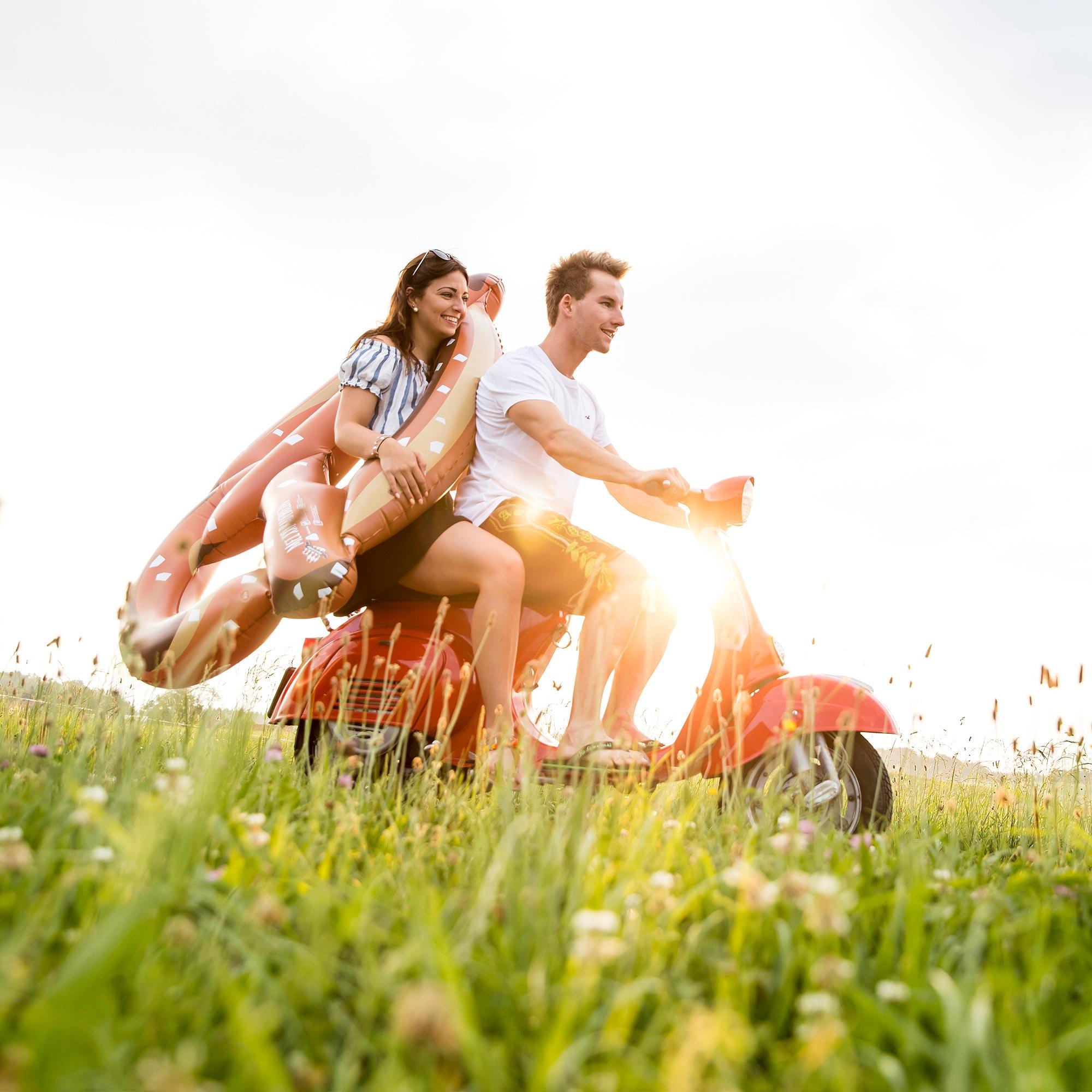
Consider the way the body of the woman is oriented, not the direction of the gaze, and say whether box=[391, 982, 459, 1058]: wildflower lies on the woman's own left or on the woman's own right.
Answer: on the woman's own right

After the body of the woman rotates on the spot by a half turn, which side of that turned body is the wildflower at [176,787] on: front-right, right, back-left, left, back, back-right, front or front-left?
left

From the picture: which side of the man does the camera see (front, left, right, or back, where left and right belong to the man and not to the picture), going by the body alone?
right

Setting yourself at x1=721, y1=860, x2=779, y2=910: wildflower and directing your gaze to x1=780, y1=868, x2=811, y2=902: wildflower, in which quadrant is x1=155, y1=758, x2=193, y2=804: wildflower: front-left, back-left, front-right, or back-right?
back-left

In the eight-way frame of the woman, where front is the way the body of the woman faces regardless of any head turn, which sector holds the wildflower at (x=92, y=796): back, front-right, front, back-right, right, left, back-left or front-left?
right

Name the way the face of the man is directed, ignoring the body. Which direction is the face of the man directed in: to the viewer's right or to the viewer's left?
to the viewer's right

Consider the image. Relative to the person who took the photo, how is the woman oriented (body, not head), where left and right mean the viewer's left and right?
facing to the right of the viewer

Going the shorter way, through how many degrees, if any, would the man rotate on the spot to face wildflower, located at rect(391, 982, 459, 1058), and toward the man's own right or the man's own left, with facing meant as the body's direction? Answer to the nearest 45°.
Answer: approximately 90° to the man's own right

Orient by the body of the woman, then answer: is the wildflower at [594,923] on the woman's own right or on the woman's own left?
on the woman's own right

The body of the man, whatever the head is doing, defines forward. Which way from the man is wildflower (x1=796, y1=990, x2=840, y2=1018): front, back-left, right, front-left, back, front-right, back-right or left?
right

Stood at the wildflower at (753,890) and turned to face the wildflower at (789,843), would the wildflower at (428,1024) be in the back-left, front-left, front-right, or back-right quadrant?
back-left

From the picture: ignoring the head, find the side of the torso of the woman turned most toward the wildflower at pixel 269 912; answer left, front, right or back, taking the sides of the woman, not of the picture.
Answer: right
